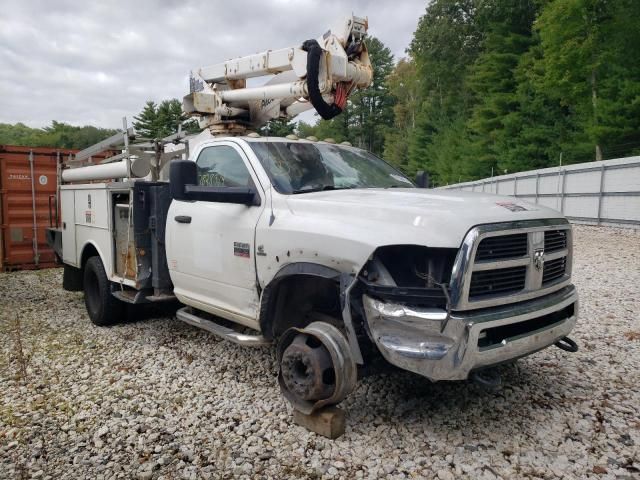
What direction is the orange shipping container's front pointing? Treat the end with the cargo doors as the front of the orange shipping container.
toward the camera

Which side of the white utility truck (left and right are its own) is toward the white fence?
left

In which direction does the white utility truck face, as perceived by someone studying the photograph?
facing the viewer and to the right of the viewer

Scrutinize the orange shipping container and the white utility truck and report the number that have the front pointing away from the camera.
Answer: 0

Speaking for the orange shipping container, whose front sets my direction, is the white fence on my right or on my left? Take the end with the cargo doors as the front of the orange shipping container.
on my left

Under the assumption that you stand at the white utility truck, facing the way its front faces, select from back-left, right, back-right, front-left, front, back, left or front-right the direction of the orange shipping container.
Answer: back
